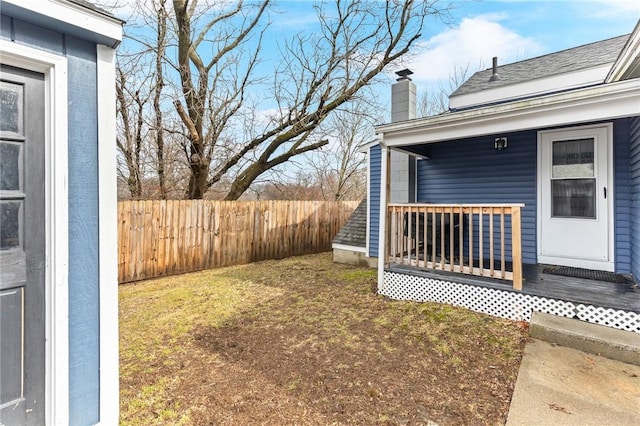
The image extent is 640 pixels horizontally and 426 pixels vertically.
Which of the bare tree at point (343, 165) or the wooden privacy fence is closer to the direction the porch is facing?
the wooden privacy fence

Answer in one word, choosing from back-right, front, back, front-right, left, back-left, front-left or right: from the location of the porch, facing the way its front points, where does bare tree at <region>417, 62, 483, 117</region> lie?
back-right

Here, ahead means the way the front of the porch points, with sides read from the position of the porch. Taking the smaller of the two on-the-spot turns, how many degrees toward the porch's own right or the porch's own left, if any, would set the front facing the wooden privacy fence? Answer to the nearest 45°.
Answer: approximately 45° to the porch's own right

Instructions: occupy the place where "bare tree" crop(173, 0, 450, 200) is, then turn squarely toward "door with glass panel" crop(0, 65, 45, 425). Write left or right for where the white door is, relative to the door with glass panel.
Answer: left

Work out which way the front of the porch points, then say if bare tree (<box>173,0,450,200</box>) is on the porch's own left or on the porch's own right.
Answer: on the porch's own right

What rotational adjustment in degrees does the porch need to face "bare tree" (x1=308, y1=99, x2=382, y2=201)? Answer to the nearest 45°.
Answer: approximately 90° to its right

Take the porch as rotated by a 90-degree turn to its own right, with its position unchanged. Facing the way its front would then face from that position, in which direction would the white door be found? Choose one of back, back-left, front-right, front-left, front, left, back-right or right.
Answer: right

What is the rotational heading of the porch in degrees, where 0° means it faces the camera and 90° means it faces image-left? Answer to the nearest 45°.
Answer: approximately 45°
